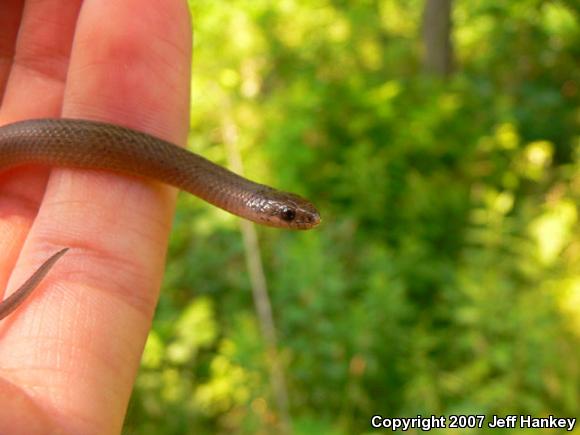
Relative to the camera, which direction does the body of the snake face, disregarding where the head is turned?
to the viewer's right
